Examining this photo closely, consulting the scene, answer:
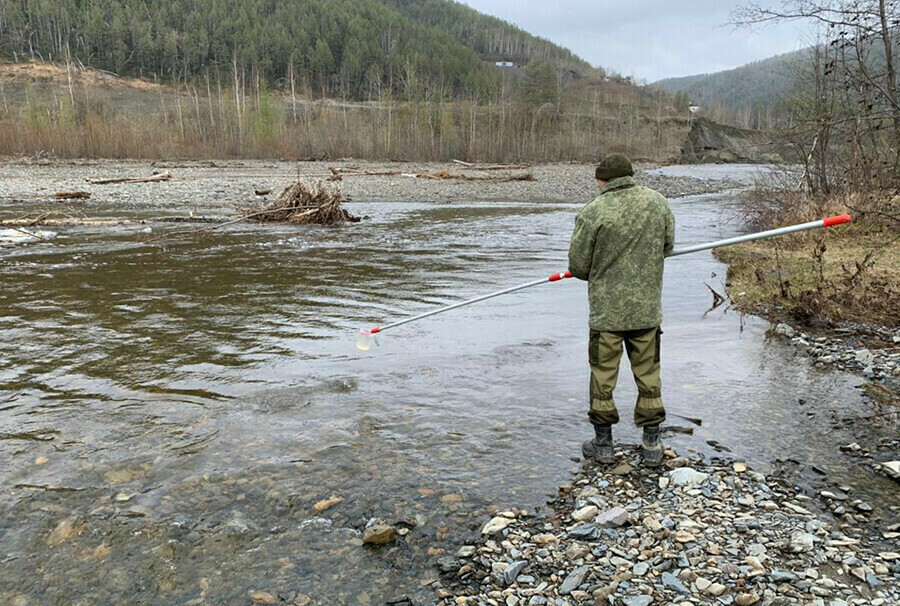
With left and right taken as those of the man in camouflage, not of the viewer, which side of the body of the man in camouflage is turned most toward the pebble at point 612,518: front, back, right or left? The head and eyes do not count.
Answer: back

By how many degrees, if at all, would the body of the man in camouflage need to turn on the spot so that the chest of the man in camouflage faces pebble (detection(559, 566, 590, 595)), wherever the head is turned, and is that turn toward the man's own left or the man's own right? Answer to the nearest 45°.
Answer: approximately 180°

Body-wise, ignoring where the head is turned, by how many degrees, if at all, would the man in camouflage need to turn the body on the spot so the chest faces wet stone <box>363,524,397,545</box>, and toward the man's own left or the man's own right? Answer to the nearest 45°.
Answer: approximately 135° to the man's own left

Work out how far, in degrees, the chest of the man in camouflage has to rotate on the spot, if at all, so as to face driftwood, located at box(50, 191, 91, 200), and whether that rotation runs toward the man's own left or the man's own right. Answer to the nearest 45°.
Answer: approximately 45° to the man's own left

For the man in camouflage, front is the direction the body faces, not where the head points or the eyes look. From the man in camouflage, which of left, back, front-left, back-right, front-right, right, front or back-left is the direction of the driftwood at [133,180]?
front-left

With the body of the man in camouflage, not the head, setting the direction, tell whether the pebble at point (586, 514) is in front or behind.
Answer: behind

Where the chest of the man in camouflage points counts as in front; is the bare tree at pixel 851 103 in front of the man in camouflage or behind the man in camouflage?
in front

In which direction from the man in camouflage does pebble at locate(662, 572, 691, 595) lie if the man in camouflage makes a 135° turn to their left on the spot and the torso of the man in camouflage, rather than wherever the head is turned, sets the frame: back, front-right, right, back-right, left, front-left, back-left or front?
front-left

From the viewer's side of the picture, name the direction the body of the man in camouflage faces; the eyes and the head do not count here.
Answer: away from the camera

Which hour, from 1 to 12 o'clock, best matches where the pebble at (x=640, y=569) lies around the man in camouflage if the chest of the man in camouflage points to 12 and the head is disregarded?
The pebble is roughly at 6 o'clock from the man in camouflage.

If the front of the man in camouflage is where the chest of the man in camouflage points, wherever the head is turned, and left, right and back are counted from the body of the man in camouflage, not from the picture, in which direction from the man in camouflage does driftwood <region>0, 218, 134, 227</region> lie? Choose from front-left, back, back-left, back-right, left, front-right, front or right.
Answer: front-left

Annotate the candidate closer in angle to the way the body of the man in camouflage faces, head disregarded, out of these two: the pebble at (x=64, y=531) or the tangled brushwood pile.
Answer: the tangled brushwood pile

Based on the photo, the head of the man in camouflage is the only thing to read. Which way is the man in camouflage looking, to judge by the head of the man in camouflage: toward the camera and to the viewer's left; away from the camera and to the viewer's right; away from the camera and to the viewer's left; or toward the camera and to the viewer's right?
away from the camera and to the viewer's left

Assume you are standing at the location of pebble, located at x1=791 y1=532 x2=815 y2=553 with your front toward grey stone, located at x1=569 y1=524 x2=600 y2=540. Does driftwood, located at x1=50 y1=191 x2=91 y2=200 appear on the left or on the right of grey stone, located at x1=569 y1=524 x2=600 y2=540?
right
